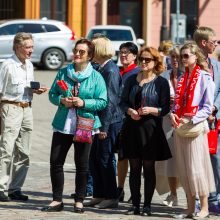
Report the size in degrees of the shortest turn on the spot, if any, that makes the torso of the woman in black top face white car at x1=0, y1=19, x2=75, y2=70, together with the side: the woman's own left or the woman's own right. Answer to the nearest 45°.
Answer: approximately 135° to the woman's own right

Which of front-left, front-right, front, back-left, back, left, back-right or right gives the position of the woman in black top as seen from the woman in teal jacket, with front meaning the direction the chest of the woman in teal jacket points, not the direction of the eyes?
back-left

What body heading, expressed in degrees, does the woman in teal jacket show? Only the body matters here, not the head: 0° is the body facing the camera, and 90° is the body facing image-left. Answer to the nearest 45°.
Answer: approximately 45°

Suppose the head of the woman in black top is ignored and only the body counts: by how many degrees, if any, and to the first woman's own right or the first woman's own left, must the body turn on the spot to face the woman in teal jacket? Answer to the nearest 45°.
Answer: approximately 45° to the first woman's own right

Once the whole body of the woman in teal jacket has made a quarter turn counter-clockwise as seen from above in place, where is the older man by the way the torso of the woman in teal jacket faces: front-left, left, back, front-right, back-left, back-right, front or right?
back
